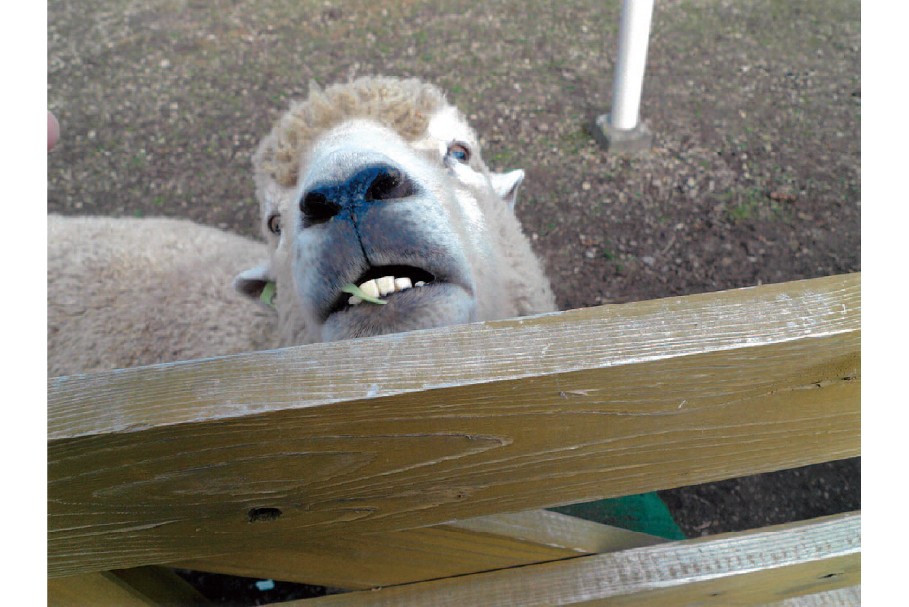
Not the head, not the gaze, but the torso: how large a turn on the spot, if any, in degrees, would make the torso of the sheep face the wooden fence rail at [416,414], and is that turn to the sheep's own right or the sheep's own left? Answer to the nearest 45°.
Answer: approximately 45° to the sheep's own right

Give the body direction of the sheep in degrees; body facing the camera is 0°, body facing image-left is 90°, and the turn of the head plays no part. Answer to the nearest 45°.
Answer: approximately 315°

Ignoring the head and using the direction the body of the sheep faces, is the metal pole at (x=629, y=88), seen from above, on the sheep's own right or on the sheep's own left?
on the sheep's own left
